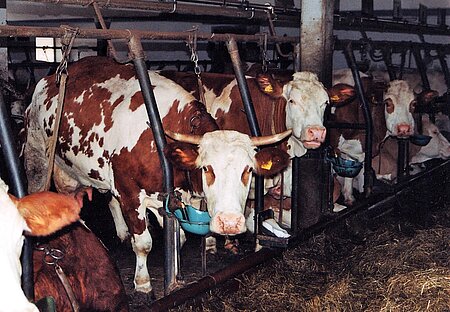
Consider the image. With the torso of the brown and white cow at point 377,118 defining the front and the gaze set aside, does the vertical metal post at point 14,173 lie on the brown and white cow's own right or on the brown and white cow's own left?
on the brown and white cow's own right

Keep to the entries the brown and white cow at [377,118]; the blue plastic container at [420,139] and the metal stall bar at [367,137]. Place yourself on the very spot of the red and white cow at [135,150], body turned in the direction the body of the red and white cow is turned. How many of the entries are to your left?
3

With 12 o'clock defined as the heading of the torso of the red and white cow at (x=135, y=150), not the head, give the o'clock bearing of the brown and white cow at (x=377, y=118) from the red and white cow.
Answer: The brown and white cow is roughly at 9 o'clock from the red and white cow.

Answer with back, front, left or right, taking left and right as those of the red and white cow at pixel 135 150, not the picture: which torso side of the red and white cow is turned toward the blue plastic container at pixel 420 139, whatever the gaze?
left

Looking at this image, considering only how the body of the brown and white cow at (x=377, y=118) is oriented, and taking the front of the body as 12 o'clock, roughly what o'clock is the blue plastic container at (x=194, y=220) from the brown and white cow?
The blue plastic container is roughly at 2 o'clock from the brown and white cow.

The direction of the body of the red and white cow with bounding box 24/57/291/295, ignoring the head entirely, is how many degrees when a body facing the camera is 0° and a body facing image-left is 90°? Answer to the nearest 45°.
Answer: approximately 315°

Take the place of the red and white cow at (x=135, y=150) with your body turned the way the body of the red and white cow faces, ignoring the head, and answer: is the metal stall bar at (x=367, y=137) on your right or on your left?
on your left
